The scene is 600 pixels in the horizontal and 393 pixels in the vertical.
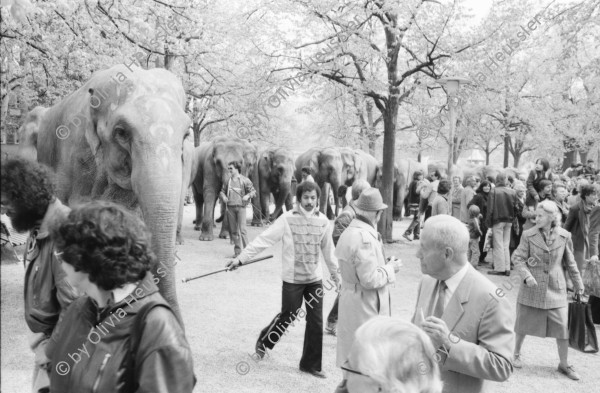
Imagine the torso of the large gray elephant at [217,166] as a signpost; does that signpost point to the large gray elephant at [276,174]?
no

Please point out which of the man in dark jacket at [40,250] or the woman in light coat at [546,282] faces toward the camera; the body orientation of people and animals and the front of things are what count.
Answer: the woman in light coat

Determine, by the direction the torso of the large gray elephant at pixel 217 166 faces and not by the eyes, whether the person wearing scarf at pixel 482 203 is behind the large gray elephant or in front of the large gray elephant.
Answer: in front

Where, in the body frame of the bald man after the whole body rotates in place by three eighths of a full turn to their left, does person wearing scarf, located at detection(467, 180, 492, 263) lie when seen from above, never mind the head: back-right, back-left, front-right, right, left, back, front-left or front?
left

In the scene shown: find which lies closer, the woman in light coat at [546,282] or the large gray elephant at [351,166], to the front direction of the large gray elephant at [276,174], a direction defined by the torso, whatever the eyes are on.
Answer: the woman in light coat

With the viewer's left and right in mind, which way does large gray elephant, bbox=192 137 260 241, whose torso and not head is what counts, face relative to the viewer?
facing the viewer and to the right of the viewer

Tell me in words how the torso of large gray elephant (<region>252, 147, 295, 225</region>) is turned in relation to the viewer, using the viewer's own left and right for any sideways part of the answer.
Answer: facing the viewer

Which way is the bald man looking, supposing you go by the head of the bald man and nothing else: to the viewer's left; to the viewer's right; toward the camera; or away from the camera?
to the viewer's left

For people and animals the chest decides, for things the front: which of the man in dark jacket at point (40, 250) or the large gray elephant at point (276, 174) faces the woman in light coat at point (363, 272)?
the large gray elephant

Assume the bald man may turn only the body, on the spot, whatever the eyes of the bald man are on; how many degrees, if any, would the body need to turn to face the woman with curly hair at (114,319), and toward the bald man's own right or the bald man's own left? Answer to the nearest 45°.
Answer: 0° — they already face them

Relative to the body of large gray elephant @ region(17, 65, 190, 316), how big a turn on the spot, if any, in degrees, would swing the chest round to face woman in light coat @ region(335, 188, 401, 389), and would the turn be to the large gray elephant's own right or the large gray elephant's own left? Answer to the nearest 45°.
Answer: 0° — it already faces them
